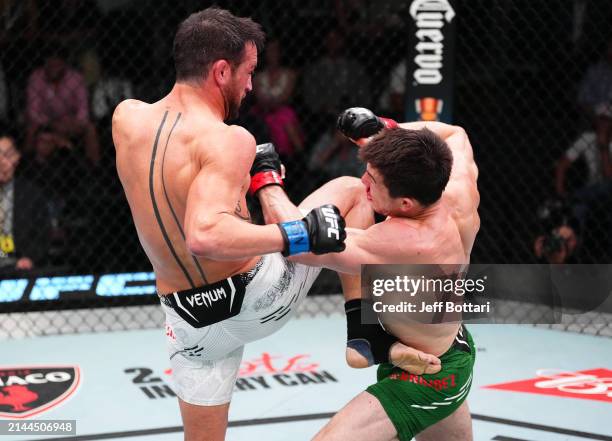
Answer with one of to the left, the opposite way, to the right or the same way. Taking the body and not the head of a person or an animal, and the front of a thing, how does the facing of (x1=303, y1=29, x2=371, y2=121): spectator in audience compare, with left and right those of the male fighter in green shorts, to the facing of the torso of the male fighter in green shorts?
to the left

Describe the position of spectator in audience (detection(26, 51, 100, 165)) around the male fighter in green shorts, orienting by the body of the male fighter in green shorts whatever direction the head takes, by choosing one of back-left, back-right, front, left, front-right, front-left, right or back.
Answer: front-right

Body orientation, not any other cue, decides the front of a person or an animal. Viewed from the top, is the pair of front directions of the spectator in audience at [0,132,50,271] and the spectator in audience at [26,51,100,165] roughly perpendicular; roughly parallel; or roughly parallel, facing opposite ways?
roughly parallel

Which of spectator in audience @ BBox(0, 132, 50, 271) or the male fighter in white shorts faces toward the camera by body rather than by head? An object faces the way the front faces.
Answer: the spectator in audience

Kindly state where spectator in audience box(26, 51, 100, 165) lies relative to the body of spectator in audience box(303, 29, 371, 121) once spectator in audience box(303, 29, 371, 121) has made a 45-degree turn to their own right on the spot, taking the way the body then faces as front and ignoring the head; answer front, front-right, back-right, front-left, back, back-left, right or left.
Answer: front-right

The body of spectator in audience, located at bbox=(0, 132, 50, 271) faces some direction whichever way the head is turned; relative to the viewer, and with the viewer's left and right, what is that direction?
facing the viewer

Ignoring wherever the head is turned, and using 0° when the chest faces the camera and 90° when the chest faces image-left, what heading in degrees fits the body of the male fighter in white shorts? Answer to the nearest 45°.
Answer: approximately 225°

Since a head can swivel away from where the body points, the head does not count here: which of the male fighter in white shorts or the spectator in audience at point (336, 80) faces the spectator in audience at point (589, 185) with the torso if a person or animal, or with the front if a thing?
the male fighter in white shorts

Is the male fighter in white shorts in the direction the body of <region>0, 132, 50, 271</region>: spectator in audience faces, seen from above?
yes

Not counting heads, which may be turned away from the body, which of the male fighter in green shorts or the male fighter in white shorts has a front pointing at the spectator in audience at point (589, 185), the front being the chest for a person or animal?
the male fighter in white shorts

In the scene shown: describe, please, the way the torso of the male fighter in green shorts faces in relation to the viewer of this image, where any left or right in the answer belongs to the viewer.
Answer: facing to the left of the viewer

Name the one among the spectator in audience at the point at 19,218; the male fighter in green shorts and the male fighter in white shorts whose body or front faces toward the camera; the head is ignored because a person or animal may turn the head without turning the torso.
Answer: the spectator in audience

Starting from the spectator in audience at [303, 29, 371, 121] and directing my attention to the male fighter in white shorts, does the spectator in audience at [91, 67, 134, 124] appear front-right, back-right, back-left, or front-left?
front-right

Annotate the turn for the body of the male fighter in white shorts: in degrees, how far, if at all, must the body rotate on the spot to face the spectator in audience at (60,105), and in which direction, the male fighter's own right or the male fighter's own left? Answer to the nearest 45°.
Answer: approximately 45° to the male fighter's own left

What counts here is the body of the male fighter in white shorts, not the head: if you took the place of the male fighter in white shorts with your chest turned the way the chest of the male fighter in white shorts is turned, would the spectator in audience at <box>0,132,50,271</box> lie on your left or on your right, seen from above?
on your left

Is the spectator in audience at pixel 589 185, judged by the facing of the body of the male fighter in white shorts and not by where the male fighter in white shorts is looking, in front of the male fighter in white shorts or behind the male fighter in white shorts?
in front

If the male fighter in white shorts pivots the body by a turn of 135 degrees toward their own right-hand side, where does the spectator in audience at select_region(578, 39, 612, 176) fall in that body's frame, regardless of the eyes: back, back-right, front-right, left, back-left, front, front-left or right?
back-left
